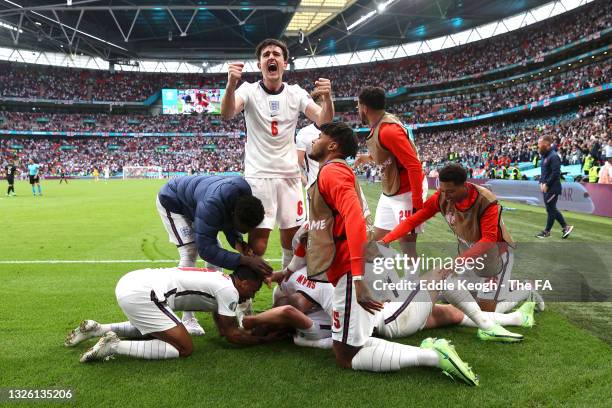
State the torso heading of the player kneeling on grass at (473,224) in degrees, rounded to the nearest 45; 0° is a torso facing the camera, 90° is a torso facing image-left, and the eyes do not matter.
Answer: approximately 45°

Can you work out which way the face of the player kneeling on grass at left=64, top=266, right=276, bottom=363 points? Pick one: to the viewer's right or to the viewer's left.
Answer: to the viewer's right

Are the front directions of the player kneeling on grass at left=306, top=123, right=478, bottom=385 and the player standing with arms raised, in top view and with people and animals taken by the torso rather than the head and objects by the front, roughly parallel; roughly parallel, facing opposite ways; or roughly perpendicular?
roughly perpendicular

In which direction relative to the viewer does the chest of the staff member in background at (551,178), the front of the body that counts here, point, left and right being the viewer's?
facing to the left of the viewer

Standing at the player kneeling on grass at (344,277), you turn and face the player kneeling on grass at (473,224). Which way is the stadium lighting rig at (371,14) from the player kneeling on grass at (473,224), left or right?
left
